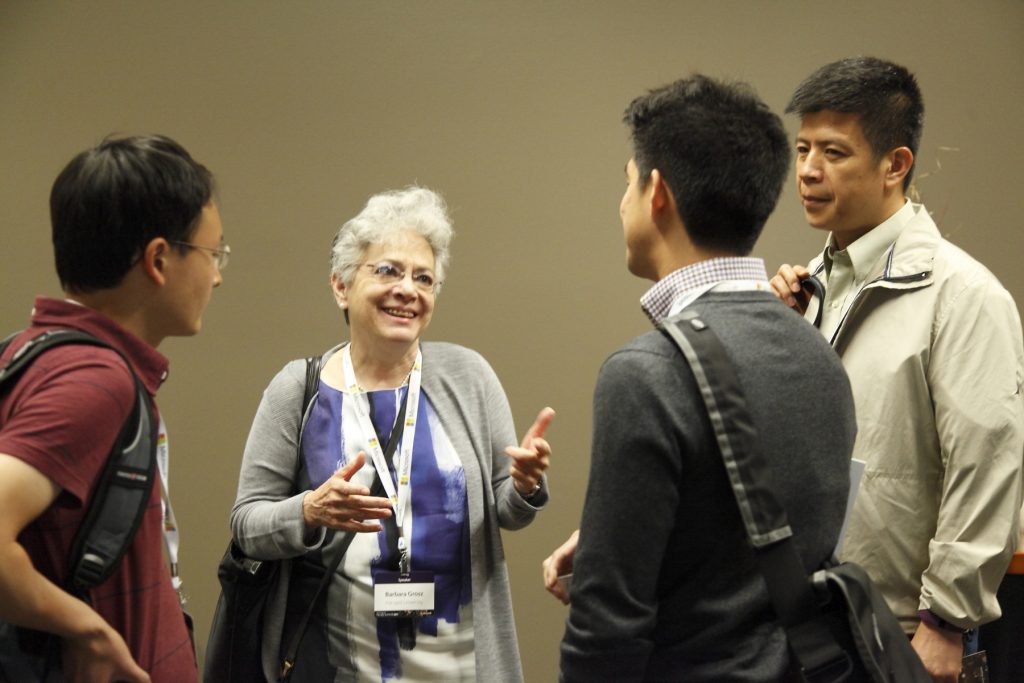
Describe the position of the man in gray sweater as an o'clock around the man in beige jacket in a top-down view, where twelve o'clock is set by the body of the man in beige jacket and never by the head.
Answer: The man in gray sweater is roughly at 11 o'clock from the man in beige jacket.

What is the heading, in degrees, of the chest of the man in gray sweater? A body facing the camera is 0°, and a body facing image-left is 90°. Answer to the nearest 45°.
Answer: approximately 135°

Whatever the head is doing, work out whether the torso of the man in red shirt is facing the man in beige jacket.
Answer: yes

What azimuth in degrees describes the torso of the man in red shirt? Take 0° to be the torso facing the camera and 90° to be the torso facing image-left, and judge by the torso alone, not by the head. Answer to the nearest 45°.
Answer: approximately 270°

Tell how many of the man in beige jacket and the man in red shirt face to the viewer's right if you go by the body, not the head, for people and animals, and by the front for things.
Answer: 1

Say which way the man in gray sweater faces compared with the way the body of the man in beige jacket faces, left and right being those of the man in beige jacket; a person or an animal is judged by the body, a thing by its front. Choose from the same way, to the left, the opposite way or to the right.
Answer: to the right
